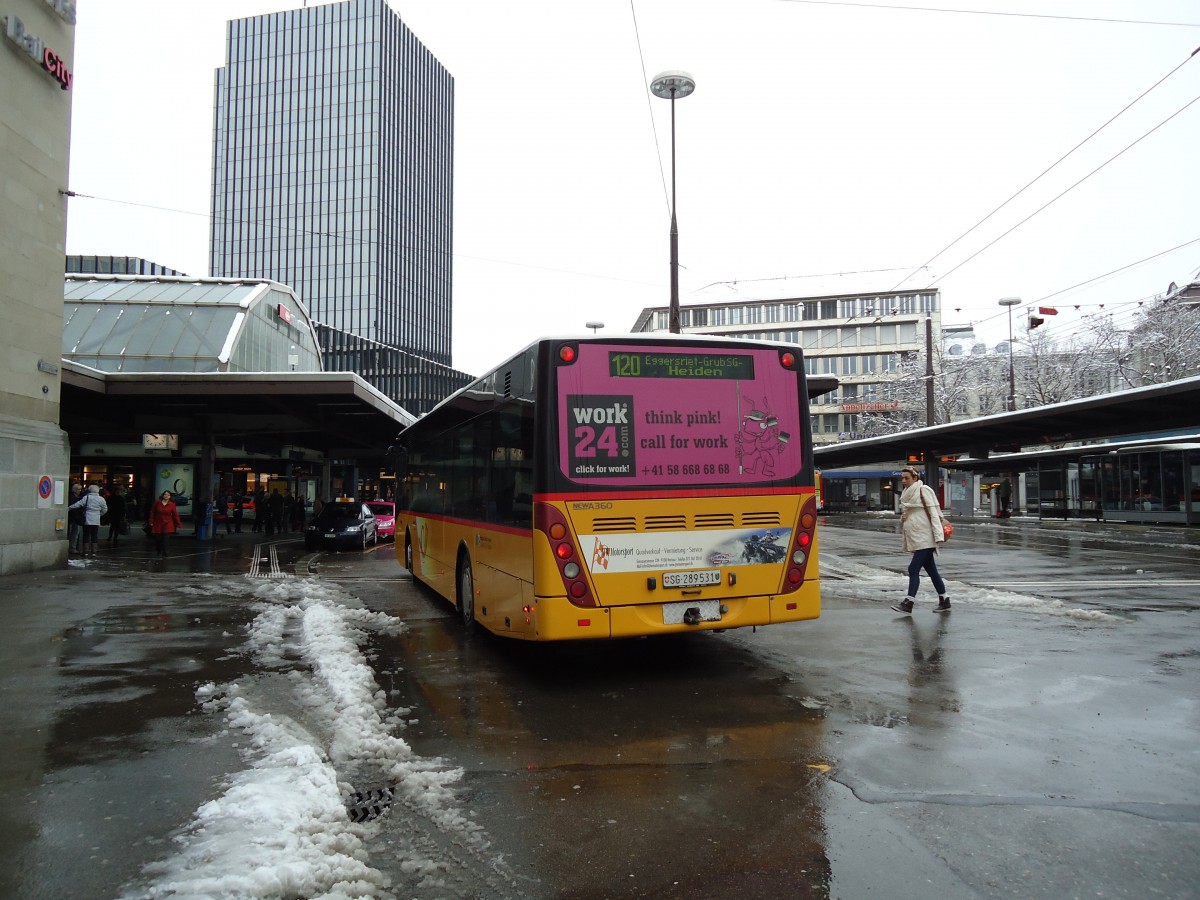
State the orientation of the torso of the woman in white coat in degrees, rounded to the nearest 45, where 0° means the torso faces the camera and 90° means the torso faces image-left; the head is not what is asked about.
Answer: approximately 90°

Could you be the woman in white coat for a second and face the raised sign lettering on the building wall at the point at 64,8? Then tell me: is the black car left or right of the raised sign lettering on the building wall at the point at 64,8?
right

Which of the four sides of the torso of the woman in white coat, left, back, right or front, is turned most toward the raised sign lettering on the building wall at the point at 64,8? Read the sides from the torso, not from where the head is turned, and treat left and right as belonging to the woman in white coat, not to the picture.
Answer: front

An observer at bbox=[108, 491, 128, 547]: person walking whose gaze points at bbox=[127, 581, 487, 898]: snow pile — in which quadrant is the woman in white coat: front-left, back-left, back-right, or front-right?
front-left

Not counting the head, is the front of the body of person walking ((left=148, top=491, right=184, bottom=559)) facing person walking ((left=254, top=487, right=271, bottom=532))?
no

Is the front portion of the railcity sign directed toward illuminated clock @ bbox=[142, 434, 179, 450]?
no

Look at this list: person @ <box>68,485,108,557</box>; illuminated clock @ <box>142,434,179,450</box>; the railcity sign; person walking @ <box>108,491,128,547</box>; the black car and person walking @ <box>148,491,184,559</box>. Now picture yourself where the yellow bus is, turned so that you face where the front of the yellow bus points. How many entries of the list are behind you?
0

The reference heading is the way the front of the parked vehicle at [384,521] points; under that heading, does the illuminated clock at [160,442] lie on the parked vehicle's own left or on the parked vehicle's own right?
on the parked vehicle's own right

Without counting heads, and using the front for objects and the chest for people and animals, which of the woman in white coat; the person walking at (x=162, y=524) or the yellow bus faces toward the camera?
the person walking

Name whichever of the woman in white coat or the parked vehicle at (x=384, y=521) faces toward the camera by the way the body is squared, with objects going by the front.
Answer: the parked vehicle

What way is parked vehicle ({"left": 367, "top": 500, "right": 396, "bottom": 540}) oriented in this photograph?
toward the camera

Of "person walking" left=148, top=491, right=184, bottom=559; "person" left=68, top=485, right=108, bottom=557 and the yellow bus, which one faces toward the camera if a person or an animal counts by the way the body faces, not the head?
"person walking" left=148, top=491, right=184, bottom=559

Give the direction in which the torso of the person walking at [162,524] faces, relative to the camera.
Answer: toward the camera
